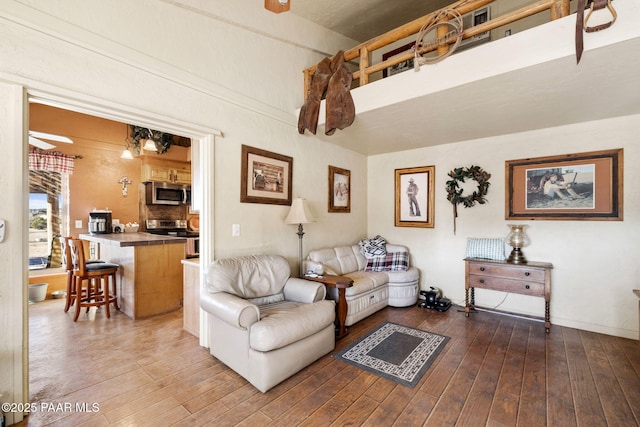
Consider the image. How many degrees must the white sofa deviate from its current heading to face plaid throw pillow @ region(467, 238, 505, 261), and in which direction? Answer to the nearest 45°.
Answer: approximately 45° to its left

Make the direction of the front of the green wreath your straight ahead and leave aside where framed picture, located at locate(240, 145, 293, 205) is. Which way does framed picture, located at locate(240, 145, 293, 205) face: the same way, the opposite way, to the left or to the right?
to the left

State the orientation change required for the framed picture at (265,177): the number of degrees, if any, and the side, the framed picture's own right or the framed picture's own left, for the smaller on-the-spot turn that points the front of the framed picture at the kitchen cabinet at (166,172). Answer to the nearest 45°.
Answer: approximately 180°

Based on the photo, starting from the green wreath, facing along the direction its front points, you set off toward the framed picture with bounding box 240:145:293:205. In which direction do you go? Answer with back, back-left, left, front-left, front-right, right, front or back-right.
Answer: front-right

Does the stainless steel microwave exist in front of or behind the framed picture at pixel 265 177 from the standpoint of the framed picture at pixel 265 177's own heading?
behind

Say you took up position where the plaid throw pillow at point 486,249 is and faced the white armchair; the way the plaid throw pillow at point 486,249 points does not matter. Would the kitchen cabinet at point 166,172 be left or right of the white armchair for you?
right

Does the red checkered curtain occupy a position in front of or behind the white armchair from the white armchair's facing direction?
behind
